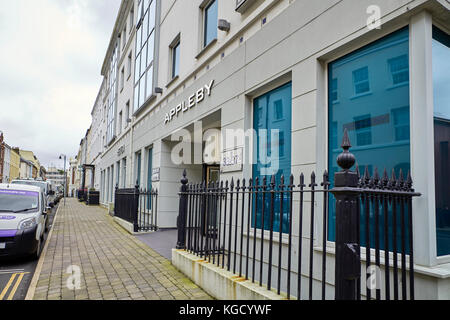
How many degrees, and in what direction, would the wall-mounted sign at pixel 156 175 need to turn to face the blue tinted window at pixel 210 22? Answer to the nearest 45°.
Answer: approximately 45° to its left

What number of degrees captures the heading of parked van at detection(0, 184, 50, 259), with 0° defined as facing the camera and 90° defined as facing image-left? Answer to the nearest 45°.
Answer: approximately 0°

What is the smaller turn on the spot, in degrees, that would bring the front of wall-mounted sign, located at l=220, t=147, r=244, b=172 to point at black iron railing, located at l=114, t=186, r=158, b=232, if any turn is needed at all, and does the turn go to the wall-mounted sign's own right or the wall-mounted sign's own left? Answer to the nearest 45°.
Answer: approximately 90° to the wall-mounted sign's own right

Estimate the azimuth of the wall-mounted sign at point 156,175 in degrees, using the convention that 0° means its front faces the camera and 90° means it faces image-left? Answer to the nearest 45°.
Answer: approximately 45°

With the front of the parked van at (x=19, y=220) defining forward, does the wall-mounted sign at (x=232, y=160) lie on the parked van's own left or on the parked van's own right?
on the parked van's own left

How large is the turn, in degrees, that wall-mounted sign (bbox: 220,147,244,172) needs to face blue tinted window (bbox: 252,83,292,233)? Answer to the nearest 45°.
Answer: approximately 90° to its left

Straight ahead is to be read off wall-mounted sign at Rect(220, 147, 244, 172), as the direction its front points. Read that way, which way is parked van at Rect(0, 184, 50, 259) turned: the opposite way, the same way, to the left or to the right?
to the left

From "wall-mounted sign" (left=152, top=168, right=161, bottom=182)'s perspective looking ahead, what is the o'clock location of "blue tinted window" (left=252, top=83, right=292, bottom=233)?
The blue tinted window is roughly at 10 o'clock from the wall-mounted sign.
